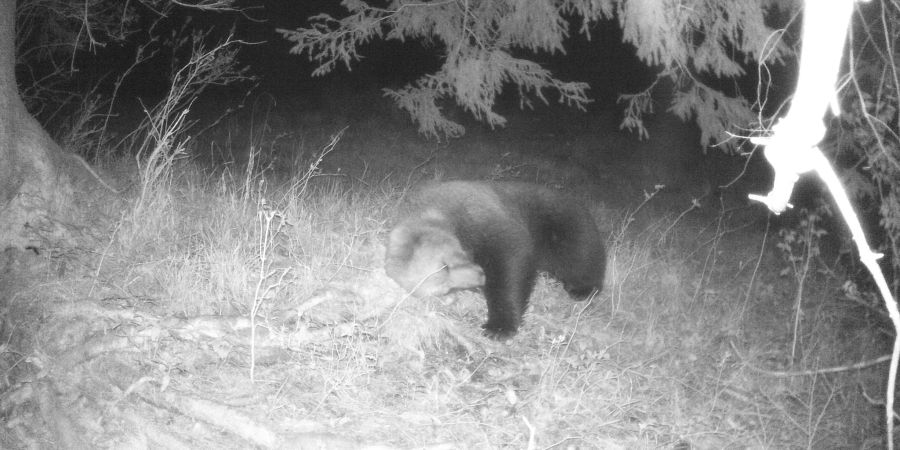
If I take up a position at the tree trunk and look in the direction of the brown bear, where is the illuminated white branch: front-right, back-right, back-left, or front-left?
front-right

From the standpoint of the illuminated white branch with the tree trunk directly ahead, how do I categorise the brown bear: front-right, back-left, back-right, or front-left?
front-right

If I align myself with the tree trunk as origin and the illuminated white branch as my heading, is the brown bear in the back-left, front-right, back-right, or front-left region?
front-left
